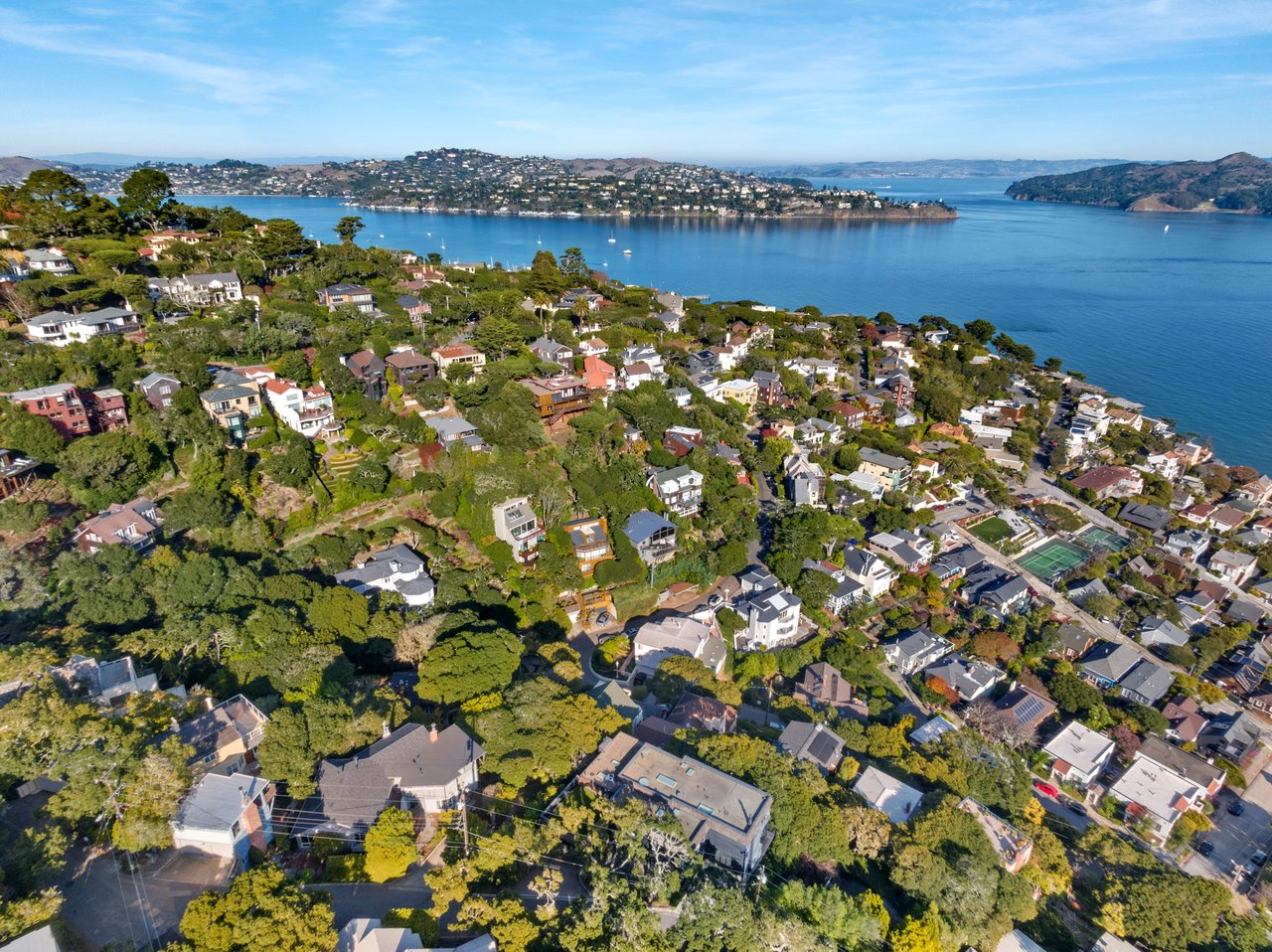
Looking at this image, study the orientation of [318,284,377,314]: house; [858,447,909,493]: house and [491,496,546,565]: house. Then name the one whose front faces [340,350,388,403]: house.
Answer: [318,284,377,314]: house

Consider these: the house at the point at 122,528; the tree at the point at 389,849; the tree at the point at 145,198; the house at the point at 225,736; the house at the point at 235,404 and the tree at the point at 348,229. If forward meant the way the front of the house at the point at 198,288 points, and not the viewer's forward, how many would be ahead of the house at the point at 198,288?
4

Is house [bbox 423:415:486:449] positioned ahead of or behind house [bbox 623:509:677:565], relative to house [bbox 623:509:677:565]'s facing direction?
behind

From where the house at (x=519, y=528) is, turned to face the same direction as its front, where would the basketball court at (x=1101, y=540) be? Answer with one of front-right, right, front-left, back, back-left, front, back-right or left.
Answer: front-left
